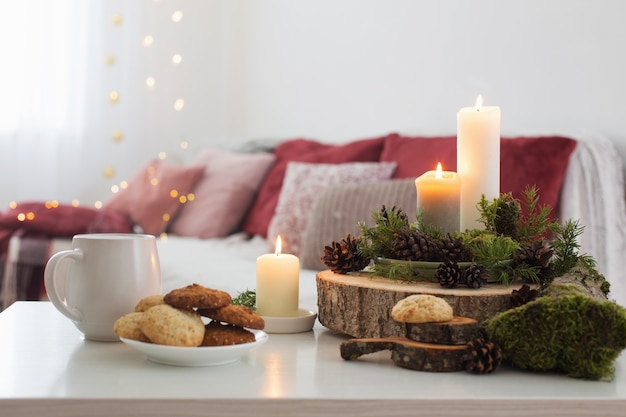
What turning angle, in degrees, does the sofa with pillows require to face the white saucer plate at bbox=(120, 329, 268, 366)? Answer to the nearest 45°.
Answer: approximately 45° to its left

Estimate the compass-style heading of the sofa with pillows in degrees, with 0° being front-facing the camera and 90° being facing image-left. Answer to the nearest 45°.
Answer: approximately 45°

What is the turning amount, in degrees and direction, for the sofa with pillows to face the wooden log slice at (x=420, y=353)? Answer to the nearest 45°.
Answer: approximately 45° to its left

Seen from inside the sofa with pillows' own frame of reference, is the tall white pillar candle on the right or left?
on its left

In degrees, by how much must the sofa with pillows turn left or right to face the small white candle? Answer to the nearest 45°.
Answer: approximately 45° to its left

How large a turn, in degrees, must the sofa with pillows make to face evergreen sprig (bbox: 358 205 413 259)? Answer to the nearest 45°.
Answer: approximately 45° to its left

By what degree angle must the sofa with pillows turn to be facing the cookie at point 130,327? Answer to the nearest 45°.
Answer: approximately 45° to its left

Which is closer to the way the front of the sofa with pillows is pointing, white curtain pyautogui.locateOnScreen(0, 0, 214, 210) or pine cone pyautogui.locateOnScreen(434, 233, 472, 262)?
the pine cone

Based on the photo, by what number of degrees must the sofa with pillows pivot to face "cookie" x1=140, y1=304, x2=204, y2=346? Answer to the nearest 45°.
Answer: approximately 45° to its left

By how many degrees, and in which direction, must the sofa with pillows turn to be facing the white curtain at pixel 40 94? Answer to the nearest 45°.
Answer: approximately 90° to its right

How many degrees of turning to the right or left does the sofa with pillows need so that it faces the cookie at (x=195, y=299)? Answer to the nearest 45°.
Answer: approximately 45° to its left
